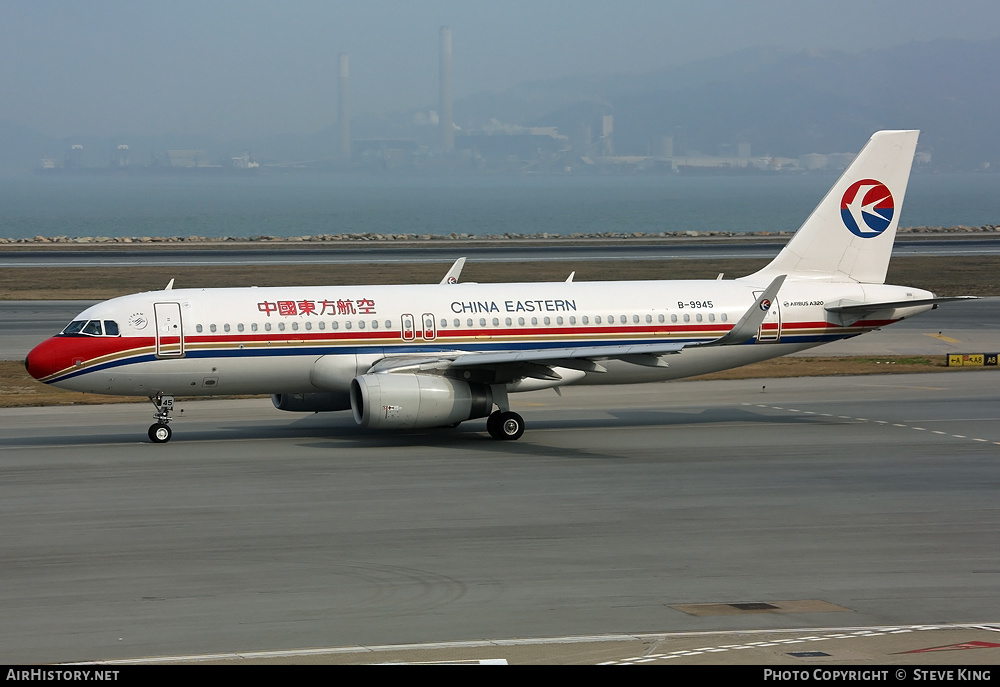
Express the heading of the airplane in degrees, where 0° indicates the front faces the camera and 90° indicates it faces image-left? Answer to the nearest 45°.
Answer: approximately 90°
